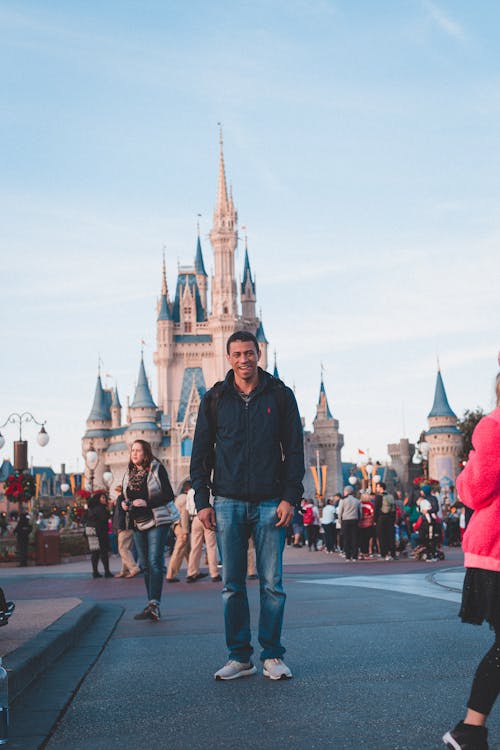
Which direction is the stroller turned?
toward the camera

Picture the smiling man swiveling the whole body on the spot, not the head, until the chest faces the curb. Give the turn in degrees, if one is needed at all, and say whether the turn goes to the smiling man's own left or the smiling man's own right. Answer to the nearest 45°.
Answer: approximately 135° to the smiling man's own right

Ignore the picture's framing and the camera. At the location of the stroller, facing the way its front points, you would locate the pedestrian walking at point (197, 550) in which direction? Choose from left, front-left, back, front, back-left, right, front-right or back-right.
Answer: front-right

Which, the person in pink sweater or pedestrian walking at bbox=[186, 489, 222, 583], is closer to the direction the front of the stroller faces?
the person in pink sweater

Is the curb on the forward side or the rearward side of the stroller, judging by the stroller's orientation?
on the forward side

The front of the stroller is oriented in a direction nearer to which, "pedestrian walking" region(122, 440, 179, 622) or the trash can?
the pedestrian walking

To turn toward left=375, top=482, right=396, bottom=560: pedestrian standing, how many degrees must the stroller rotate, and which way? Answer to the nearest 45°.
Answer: approximately 135° to its right

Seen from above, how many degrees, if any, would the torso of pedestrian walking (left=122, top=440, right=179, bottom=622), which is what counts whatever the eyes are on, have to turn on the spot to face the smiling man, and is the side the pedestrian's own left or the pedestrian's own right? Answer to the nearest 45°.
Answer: approximately 45° to the pedestrian's own left

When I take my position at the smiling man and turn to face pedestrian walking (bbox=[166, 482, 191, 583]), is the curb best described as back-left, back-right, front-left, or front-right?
front-left

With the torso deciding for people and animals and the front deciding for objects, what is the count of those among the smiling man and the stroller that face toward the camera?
2

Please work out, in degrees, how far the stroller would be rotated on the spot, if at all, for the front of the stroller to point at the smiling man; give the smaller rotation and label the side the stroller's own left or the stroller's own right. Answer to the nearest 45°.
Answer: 0° — it already faces them

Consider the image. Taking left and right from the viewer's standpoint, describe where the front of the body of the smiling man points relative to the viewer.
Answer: facing the viewer

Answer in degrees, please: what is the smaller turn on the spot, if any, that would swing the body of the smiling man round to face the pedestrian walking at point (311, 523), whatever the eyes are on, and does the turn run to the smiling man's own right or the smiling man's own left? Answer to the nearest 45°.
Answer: approximately 180°

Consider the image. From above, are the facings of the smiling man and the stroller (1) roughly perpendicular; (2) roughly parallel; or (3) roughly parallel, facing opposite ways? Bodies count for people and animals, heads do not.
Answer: roughly parallel

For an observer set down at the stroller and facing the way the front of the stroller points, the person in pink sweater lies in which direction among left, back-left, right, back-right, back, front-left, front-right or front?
front

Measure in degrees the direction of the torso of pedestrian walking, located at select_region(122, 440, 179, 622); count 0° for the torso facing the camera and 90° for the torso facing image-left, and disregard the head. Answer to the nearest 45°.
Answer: approximately 45°

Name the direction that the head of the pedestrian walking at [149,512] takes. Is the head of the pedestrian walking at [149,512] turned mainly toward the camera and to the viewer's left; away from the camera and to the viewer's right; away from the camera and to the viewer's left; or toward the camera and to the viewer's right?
toward the camera and to the viewer's left
